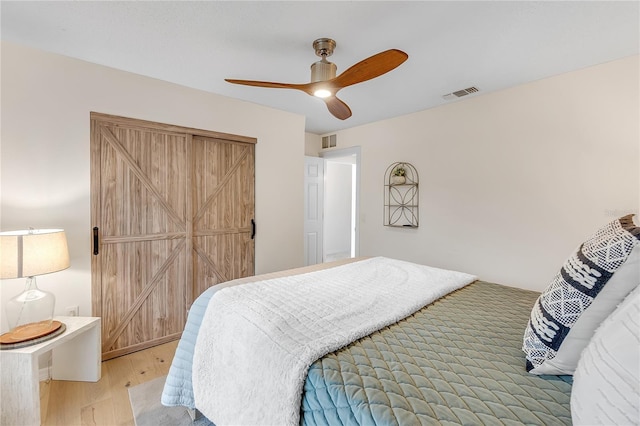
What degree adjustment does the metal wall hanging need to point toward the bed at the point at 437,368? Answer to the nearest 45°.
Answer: approximately 45° to its left

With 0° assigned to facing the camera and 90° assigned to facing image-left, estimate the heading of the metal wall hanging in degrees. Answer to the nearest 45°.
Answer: approximately 45°

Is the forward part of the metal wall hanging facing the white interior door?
no

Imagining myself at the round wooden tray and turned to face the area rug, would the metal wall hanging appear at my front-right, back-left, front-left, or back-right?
front-left

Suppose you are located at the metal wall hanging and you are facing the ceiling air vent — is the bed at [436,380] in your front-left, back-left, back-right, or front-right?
front-right

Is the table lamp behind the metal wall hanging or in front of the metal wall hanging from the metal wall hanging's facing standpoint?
in front

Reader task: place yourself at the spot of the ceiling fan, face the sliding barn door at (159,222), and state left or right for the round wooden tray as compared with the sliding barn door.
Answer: left

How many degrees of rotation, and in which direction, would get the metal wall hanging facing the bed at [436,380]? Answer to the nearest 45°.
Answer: approximately 45° to its left

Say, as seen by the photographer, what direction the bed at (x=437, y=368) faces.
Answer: facing away from the viewer and to the left of the viewer

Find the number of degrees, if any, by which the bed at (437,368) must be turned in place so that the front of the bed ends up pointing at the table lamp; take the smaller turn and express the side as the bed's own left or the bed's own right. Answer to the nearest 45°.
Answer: approximately 45° to the bed's own left

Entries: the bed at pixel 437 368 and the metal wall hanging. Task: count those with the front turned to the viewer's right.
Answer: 0
